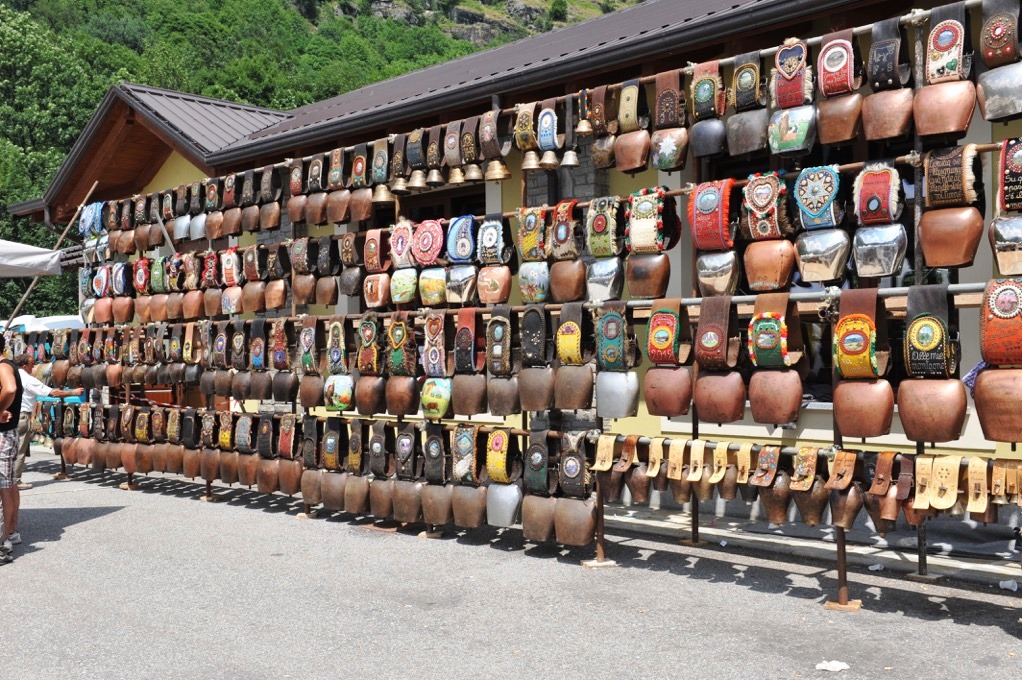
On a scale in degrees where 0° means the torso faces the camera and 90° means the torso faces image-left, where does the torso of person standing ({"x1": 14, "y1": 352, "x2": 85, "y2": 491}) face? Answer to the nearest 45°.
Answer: approximately 270°

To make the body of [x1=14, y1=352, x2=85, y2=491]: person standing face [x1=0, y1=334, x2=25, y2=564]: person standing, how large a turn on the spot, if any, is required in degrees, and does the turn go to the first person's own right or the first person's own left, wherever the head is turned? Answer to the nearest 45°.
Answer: approximately 90° to the first person's own right
